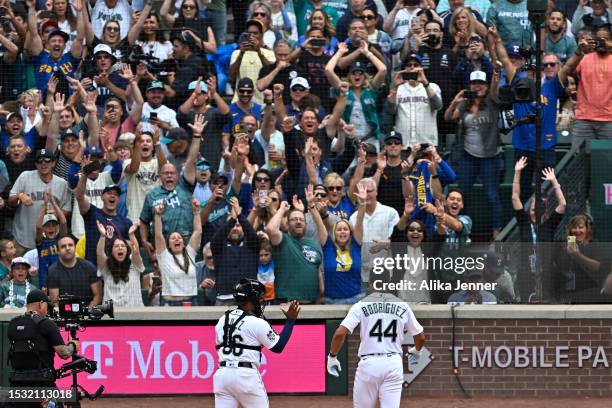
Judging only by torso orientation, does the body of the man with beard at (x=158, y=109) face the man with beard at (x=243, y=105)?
no

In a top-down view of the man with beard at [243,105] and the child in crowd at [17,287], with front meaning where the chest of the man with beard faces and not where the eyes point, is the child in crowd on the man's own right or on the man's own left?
on the man's own right

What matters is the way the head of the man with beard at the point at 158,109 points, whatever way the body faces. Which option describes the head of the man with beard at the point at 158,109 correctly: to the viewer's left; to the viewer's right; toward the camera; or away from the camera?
toward the camera

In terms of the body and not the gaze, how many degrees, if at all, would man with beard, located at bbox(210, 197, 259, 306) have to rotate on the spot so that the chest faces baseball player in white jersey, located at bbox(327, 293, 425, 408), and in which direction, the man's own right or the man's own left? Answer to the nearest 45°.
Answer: approximately 45° to the man's own left

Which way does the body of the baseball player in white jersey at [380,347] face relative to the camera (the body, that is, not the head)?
away from the camera

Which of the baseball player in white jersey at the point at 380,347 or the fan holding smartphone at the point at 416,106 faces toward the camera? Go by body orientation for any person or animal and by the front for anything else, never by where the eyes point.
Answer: the fan holding smartphone

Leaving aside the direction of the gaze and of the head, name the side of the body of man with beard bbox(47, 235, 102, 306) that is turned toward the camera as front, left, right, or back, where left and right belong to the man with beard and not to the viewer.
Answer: front

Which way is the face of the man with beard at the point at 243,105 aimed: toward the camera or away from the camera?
toward the camera

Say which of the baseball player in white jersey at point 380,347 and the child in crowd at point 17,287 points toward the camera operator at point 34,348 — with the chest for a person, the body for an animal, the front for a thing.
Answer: the child in crowd

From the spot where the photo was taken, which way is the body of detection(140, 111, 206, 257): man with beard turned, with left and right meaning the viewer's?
facing the viewer

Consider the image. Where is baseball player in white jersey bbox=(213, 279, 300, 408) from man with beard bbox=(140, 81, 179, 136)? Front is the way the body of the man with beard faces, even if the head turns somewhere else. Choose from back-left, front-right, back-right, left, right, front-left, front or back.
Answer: front

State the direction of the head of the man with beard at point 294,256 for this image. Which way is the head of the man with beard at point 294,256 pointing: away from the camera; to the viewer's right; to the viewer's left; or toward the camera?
toward the camera

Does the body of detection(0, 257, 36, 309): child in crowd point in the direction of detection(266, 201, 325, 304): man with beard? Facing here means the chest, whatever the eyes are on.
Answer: no

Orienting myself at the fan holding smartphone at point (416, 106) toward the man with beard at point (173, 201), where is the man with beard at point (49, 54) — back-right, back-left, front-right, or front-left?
front-right

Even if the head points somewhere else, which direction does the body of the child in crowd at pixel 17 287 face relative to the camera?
toward the camera

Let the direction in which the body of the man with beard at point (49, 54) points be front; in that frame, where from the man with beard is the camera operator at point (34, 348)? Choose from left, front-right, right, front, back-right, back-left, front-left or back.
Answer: front
